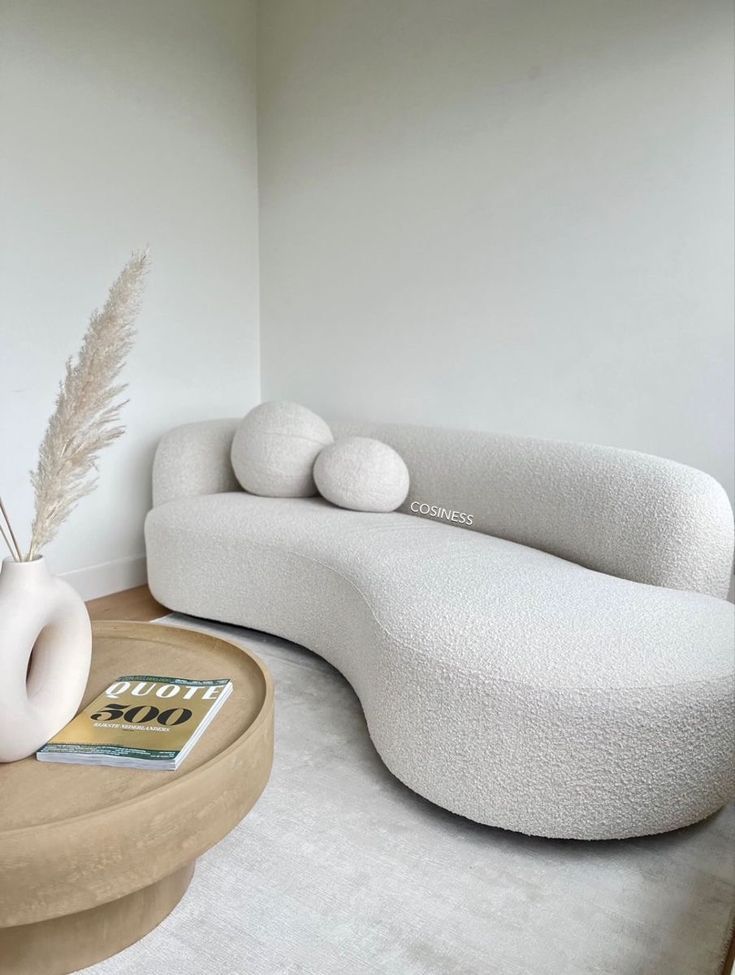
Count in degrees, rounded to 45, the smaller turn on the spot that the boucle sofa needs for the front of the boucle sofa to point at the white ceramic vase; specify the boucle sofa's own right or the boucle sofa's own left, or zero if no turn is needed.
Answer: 0° — it already faces it

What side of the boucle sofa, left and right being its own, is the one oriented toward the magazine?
front

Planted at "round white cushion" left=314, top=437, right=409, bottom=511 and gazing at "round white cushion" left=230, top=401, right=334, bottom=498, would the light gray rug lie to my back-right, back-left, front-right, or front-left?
back-left
